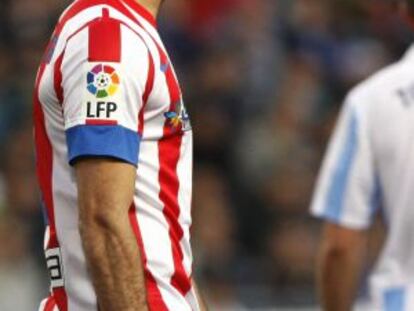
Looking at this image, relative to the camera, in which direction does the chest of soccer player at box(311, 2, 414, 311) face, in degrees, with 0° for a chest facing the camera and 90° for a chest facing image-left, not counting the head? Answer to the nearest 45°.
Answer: approximately 180°

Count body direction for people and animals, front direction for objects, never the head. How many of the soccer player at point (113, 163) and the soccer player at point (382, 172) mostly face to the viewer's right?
1

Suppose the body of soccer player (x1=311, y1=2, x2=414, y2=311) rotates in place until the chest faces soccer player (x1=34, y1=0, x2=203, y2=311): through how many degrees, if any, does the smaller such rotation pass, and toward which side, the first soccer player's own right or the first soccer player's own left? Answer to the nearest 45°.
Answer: approximately 135° to the first soccer player's own left

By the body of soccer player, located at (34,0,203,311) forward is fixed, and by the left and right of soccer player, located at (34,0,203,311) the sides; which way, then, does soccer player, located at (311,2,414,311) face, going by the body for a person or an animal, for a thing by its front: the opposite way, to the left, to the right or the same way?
to the left

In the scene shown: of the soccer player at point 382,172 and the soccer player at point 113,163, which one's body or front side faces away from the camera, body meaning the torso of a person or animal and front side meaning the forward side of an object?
the soccer player at point 382,172

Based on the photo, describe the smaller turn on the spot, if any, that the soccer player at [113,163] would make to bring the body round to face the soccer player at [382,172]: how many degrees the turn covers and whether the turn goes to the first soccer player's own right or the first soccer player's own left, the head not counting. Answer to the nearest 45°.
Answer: approximately 45° to the first soccer player's own left

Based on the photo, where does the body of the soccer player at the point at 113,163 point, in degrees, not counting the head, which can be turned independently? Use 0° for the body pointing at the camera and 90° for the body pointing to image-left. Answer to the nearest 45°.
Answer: approximately 270°
